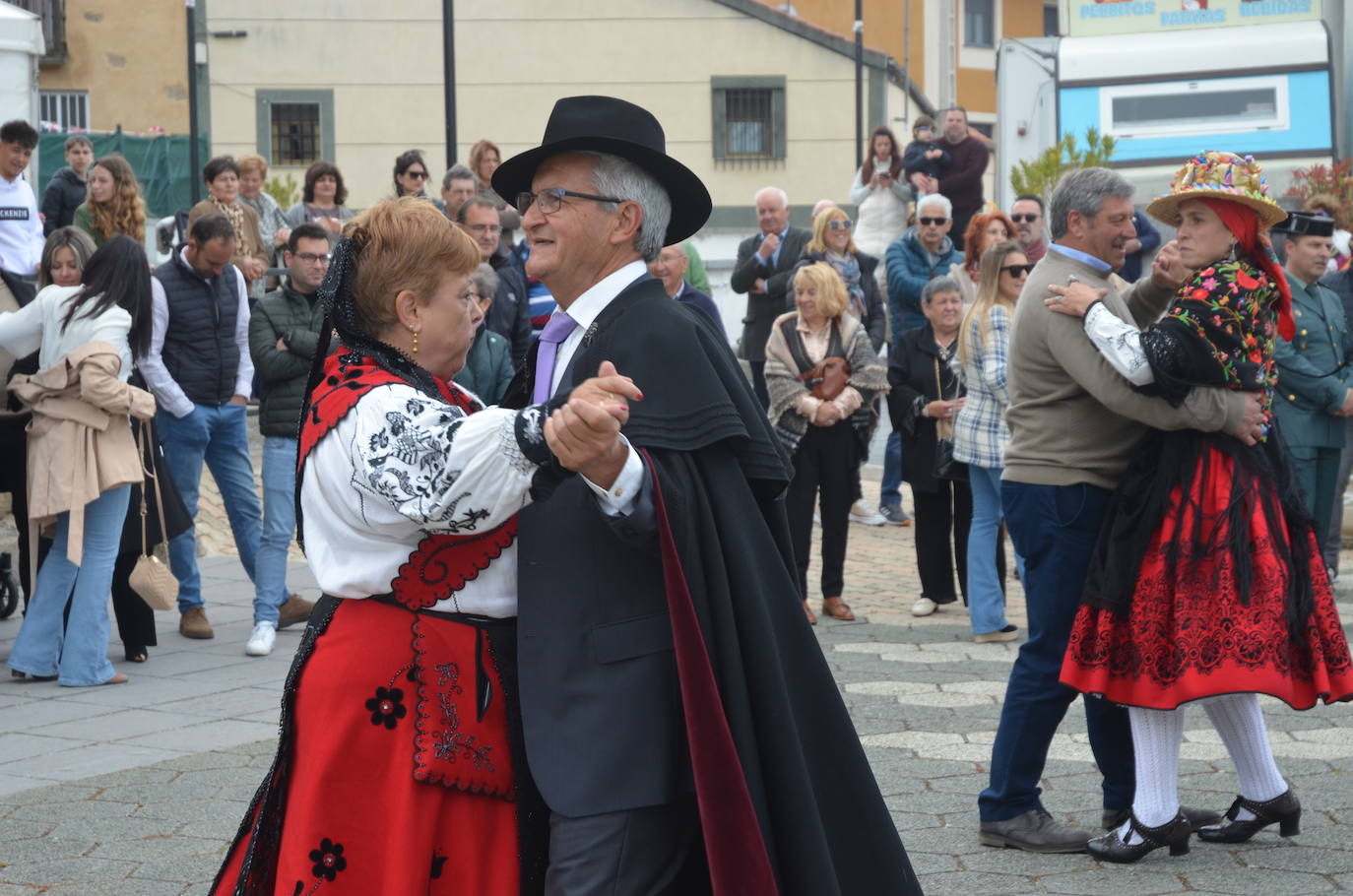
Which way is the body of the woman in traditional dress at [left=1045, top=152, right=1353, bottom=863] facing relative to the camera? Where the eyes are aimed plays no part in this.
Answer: to the viewer's left

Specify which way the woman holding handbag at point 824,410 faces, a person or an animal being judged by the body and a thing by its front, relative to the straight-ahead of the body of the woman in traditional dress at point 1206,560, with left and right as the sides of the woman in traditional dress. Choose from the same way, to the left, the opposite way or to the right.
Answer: to the left

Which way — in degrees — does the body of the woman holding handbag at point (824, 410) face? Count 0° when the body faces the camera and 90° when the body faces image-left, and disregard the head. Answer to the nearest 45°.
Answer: approximately 0°

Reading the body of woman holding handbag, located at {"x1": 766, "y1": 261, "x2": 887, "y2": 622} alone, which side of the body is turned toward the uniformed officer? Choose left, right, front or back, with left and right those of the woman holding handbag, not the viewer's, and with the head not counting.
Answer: left

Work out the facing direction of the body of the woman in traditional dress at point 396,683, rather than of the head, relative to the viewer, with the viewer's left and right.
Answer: facing to the right of the viewer

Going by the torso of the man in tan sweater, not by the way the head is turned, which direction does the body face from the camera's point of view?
to the viewer's right

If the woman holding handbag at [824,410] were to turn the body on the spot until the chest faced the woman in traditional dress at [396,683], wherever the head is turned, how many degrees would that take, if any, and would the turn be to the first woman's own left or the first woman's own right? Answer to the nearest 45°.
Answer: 0° — they already face them

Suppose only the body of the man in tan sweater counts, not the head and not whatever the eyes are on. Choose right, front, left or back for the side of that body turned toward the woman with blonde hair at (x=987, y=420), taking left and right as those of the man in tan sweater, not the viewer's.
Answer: left

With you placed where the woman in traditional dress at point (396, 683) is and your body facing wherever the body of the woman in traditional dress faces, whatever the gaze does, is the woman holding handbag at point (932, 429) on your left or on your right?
on your left

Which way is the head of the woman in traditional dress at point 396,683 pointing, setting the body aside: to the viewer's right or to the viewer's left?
to the viewer's right

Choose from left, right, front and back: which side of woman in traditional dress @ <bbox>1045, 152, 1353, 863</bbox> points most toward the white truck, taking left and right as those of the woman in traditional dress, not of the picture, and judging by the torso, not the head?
right
